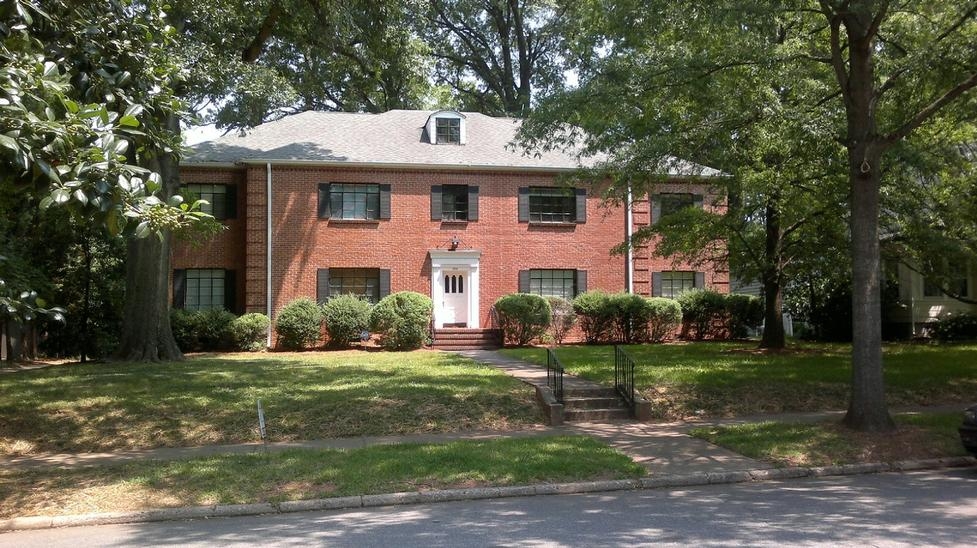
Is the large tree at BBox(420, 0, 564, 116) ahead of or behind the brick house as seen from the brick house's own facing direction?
behind

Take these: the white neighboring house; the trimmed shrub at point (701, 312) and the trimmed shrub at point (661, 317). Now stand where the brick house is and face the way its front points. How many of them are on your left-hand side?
3

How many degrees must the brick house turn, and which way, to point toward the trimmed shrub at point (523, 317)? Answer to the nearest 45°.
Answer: approximately 45° to its left

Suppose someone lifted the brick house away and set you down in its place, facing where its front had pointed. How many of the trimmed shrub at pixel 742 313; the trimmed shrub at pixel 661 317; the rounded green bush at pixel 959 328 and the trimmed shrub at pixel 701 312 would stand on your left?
4

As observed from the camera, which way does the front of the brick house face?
facing the viewer

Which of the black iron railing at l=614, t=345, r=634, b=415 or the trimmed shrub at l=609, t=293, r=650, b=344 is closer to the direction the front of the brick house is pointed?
the black iron railing

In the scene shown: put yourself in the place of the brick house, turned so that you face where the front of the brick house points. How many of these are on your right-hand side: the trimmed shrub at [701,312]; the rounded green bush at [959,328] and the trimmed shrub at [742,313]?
0

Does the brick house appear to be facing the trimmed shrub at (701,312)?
no

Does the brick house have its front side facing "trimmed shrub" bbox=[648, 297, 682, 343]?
no

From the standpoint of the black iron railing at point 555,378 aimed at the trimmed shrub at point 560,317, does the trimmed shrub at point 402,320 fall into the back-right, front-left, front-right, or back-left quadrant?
front-left

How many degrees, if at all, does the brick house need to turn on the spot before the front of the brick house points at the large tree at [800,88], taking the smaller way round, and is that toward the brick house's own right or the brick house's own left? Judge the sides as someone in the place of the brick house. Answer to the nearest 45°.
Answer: approximately 45° to the brick house's own left

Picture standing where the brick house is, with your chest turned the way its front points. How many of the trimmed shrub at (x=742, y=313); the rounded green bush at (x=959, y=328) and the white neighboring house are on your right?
0

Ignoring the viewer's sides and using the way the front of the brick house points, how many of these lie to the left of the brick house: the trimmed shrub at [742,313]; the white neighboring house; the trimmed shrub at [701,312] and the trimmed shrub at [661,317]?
4

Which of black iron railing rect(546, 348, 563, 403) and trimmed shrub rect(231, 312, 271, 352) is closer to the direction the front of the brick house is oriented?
the black iron railing

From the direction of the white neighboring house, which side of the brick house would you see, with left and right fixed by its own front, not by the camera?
left

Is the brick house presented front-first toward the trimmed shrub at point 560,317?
no

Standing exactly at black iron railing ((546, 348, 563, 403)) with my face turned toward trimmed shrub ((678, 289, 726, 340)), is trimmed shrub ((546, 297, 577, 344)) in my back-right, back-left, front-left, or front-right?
front-left

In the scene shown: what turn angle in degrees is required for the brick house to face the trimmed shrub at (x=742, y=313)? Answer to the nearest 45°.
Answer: approximately 90° to its left
